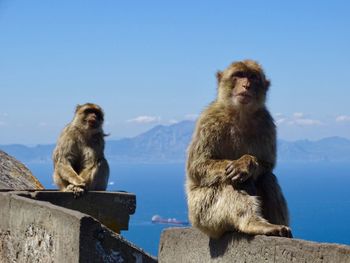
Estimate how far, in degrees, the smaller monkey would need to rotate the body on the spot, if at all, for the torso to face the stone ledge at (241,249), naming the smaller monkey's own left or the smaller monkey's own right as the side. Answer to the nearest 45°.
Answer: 0° — it already faces it

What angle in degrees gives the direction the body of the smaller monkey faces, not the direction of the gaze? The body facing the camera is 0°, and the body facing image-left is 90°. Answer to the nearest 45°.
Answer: approximately 0°

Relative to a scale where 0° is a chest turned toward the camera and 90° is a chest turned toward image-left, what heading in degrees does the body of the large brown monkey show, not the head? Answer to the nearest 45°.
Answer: approximately 315°

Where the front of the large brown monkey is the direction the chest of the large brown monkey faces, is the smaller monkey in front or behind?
behind
